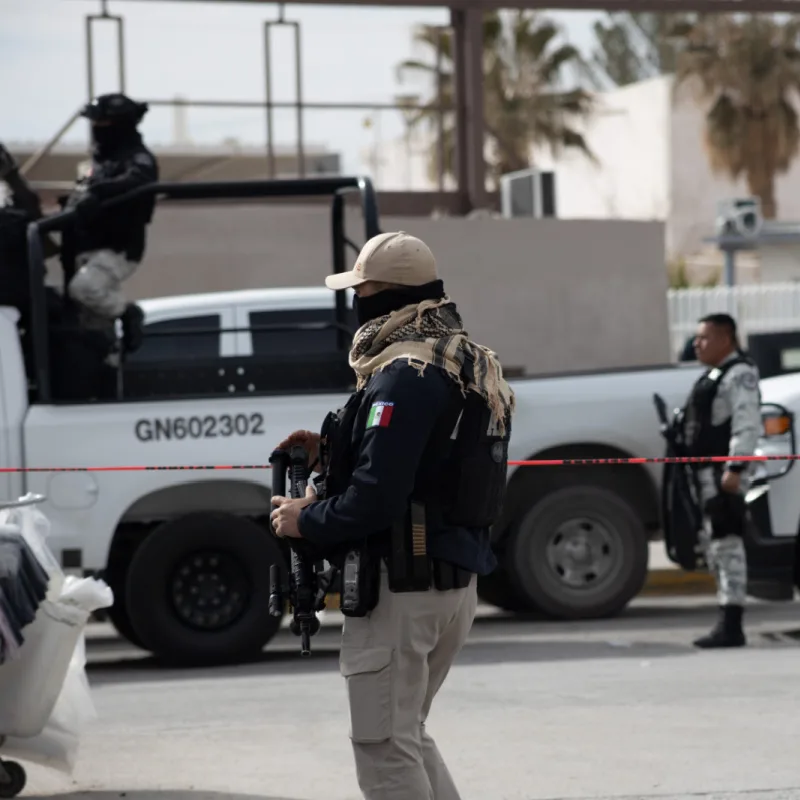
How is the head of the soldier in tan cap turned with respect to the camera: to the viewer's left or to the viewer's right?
to the viewer's left

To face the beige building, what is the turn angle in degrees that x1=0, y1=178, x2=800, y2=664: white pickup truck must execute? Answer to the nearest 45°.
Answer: approximately 45° to its left

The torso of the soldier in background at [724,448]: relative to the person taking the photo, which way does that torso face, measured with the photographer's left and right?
facing to the left of the viewer

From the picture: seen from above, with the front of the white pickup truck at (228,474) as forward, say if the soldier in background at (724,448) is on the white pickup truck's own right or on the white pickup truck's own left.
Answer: on the white pickup truck's own right

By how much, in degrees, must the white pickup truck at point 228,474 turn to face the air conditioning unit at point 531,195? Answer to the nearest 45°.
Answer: approximately 45° to its left

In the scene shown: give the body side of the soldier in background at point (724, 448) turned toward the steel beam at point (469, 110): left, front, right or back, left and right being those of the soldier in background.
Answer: right
